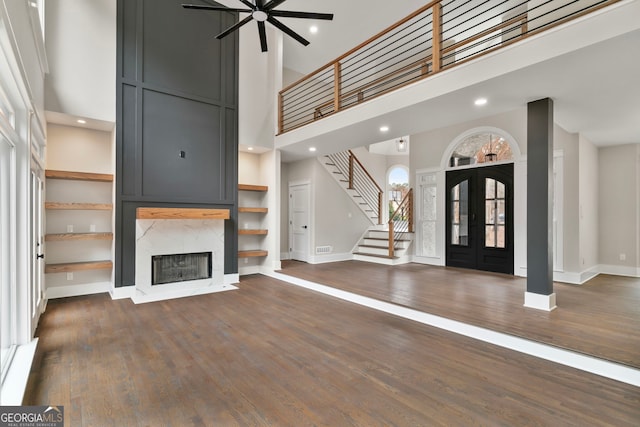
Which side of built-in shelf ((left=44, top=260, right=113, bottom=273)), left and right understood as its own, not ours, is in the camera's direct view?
front

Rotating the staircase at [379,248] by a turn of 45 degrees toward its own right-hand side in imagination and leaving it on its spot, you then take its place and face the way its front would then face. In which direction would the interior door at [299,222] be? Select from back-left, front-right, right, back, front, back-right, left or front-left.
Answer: front

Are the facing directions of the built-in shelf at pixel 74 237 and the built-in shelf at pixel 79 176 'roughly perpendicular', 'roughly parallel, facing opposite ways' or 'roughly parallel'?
roughly parallel

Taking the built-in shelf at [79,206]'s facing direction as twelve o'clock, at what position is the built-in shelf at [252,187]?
the built-in shelf at [252,187] is roughly at 9 o'clock from the built-in shelf at [79,206].

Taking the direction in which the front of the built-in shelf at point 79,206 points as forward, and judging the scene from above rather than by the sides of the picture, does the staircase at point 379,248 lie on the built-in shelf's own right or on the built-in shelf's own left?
on the built-in shelf's own left

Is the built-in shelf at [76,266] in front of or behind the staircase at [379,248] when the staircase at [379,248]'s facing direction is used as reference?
in front

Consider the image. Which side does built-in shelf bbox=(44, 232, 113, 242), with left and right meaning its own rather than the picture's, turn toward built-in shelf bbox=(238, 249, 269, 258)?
left

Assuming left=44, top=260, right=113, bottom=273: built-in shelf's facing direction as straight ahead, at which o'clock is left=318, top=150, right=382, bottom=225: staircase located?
The staircase is roughly at 9 o'clock from the built-in shelf.

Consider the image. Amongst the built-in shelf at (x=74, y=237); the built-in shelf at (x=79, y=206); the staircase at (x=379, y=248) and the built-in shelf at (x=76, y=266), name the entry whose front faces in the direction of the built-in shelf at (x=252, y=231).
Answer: the staircase

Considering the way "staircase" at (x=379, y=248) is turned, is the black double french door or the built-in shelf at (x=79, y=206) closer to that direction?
the built-in shelf

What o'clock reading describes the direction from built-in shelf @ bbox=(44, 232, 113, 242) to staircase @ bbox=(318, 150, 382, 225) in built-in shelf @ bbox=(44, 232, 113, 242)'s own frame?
The staircase is roughly at 9 o'clock from the built-in shelf.

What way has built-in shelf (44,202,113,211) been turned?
toward the camera
